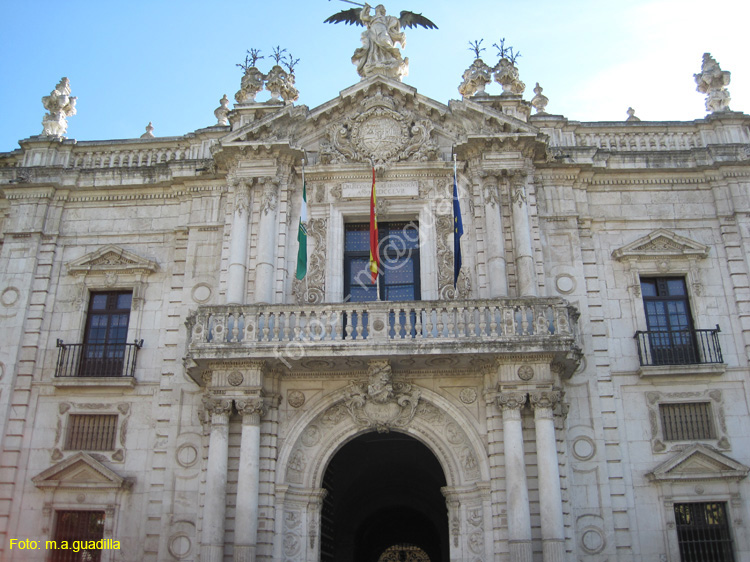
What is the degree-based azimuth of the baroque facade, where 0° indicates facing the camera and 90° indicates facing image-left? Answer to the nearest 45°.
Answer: approximately 0°
